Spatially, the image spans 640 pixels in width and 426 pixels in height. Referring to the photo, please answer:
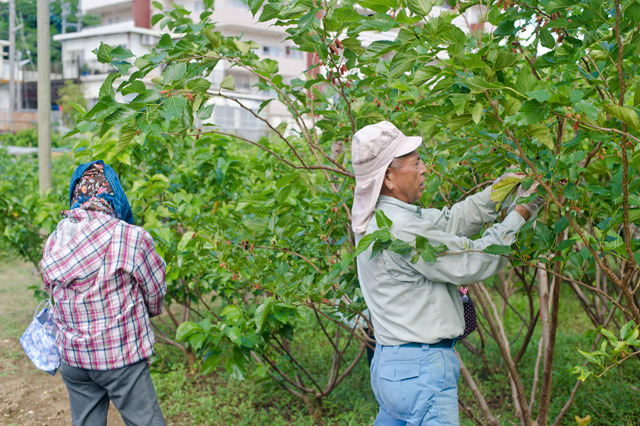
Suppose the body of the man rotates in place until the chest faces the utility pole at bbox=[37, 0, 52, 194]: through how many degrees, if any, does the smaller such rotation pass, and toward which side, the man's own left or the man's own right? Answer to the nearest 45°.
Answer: approximately 135° to the man's own left

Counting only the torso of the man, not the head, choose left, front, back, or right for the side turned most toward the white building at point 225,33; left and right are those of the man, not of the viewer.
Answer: left

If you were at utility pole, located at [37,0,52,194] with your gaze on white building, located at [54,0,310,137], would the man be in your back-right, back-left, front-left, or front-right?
back-right

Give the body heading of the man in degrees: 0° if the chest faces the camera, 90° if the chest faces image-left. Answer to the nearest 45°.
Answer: approximately 270°

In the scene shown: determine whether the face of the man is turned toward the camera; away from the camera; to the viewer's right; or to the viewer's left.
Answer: to the viewer's right

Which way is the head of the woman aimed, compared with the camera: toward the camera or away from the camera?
away from the camera

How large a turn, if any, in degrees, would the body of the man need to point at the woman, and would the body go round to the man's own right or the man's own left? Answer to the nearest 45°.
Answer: approximately 180°

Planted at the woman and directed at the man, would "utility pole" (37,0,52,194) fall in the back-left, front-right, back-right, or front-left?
back-left
